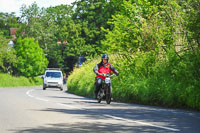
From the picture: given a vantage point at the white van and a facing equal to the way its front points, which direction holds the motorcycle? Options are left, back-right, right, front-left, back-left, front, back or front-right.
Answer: front

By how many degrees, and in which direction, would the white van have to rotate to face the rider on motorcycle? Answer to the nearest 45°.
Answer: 0° — it already faces them

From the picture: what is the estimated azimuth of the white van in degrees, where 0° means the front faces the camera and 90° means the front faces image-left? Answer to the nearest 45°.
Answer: approximately 0°
